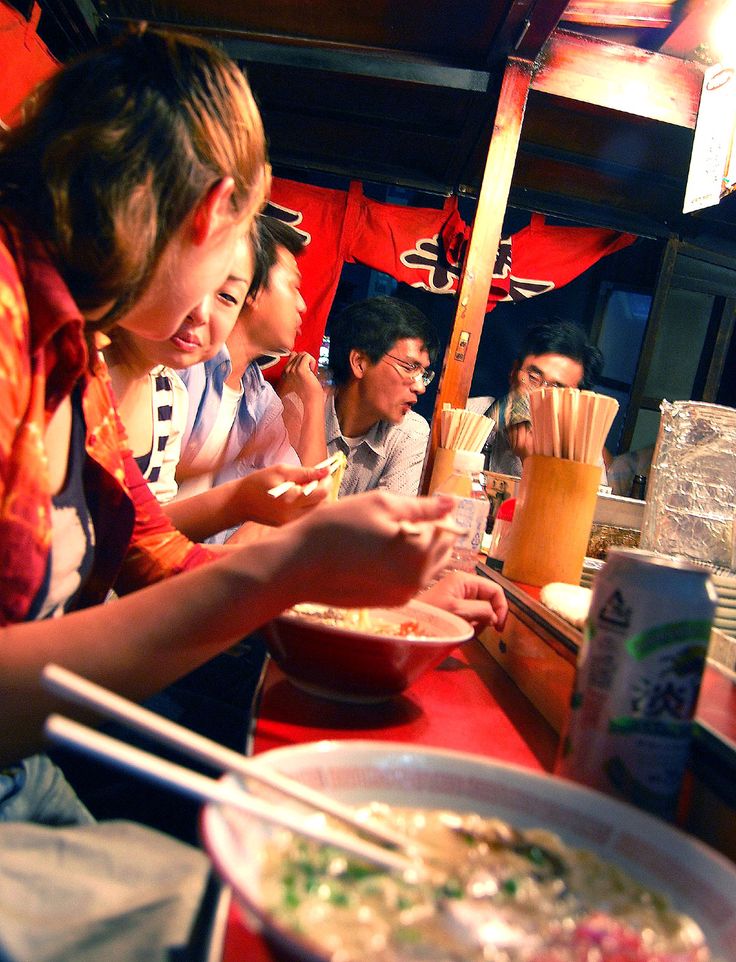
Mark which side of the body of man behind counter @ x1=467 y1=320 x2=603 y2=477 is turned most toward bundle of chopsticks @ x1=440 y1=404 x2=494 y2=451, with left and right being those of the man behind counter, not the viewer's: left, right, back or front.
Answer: front

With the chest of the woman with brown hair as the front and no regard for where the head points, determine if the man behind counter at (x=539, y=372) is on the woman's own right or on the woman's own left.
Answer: on the woman's own left

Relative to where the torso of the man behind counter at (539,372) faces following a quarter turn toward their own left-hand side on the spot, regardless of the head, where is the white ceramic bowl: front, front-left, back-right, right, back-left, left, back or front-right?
right

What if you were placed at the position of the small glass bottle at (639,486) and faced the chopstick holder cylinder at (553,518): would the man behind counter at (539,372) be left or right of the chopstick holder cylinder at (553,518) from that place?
right

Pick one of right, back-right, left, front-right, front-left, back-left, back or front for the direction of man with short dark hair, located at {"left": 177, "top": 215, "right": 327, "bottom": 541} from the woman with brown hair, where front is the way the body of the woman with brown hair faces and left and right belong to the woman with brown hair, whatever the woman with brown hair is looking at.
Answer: left

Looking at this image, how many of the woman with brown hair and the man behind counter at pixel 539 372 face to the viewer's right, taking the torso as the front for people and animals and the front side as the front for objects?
1

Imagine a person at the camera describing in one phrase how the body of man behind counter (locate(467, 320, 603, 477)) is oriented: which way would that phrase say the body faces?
toward the camera

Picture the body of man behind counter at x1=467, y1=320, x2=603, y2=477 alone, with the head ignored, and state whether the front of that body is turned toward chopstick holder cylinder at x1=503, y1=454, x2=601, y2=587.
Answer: yes

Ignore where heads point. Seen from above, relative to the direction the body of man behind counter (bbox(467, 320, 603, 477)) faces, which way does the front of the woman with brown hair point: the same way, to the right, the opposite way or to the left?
to the left

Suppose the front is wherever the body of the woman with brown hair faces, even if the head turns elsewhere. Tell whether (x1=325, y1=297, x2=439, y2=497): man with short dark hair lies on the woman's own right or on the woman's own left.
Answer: on the woman's own left

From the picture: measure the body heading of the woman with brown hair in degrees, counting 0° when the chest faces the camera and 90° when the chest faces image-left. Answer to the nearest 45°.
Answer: approximately 270°

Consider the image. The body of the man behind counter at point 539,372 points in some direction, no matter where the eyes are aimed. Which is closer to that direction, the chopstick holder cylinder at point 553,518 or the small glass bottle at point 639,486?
the chopstick holder cylinder

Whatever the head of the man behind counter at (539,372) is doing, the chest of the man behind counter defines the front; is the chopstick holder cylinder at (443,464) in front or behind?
in front
